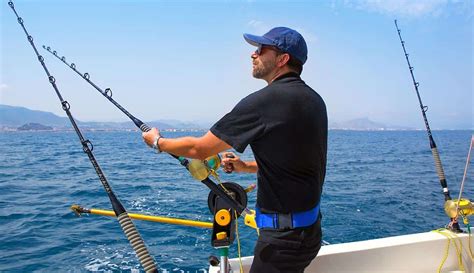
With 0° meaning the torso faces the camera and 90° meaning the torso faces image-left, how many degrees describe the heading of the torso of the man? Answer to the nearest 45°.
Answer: approximately 135°

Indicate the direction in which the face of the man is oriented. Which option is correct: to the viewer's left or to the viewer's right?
to the viewer's left

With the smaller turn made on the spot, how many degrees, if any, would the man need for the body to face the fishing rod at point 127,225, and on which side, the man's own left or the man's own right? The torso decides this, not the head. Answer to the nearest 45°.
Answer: approximately 45° to the man's own left
